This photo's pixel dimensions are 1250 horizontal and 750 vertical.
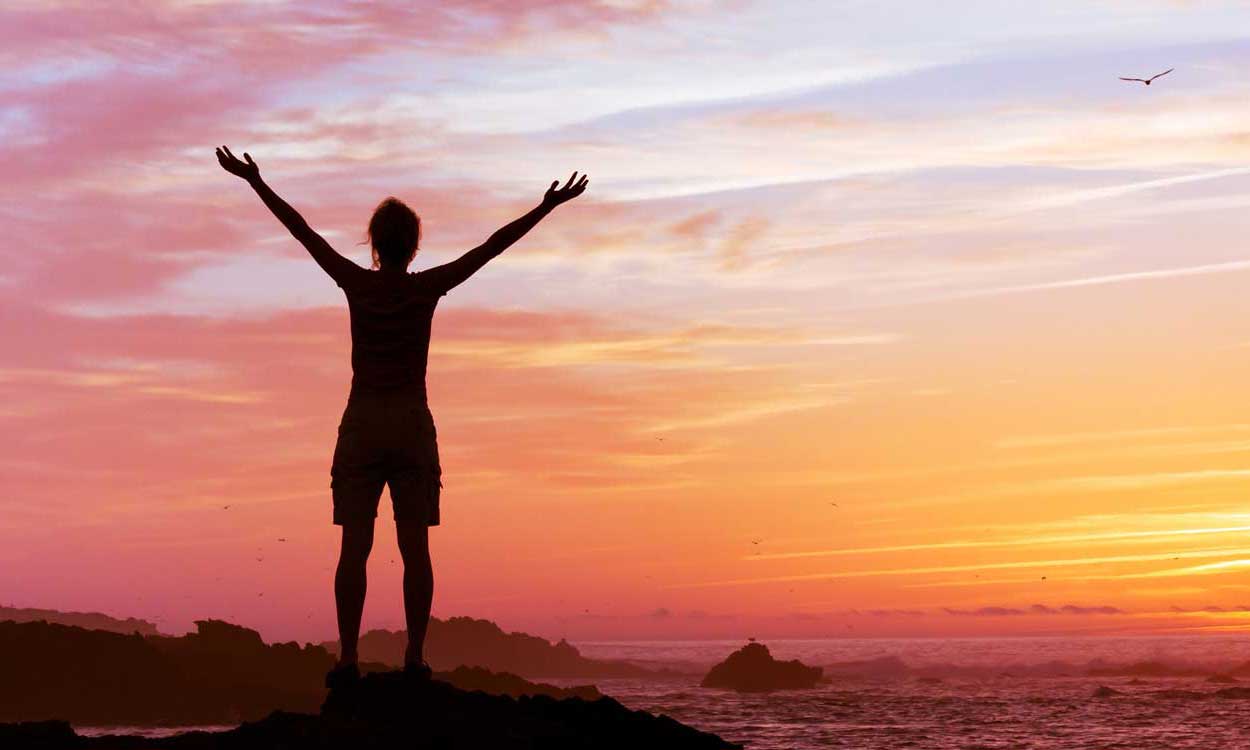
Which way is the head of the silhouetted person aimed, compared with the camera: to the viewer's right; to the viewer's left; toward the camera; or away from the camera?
away from the camera

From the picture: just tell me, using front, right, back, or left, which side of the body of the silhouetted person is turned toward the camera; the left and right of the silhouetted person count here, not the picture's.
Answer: back

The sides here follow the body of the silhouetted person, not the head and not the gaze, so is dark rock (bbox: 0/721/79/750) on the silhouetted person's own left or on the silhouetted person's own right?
on the silhouetted person's own left
